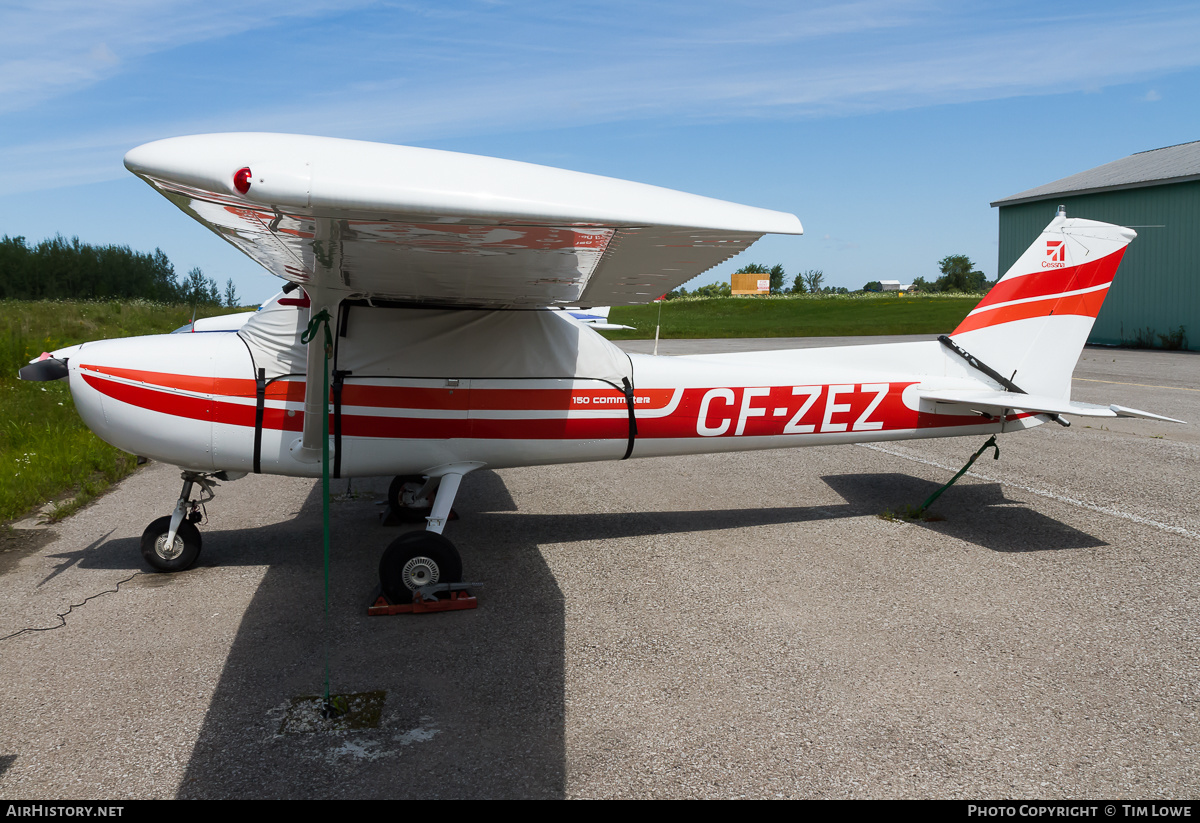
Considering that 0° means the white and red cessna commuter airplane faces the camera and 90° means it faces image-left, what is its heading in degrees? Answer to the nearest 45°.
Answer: approximately 90°

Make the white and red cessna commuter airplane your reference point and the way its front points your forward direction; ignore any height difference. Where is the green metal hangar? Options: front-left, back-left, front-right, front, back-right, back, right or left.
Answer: back-right
